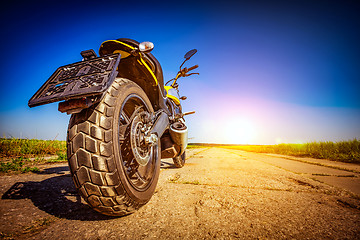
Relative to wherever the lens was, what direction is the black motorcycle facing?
facing away from the viewer and to the right of the viewer
